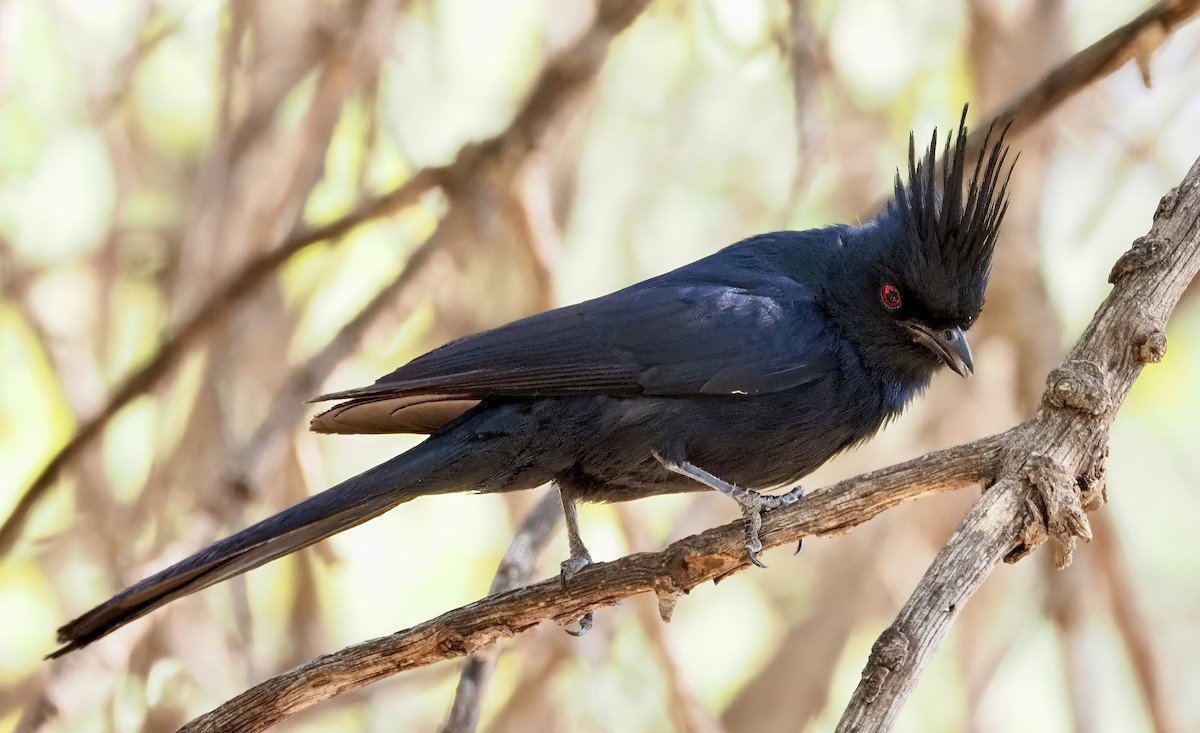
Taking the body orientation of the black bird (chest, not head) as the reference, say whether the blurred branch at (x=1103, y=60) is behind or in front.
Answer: in front

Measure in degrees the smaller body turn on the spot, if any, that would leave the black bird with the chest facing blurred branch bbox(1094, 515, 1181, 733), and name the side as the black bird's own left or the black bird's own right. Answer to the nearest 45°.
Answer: approximately 45° to the black bird's own left

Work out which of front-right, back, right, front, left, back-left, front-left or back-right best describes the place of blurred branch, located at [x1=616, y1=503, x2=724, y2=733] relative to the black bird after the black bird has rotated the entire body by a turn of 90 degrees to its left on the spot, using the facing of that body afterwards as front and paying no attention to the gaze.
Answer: front

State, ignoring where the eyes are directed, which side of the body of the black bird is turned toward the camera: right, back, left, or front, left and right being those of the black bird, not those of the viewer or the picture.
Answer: right
